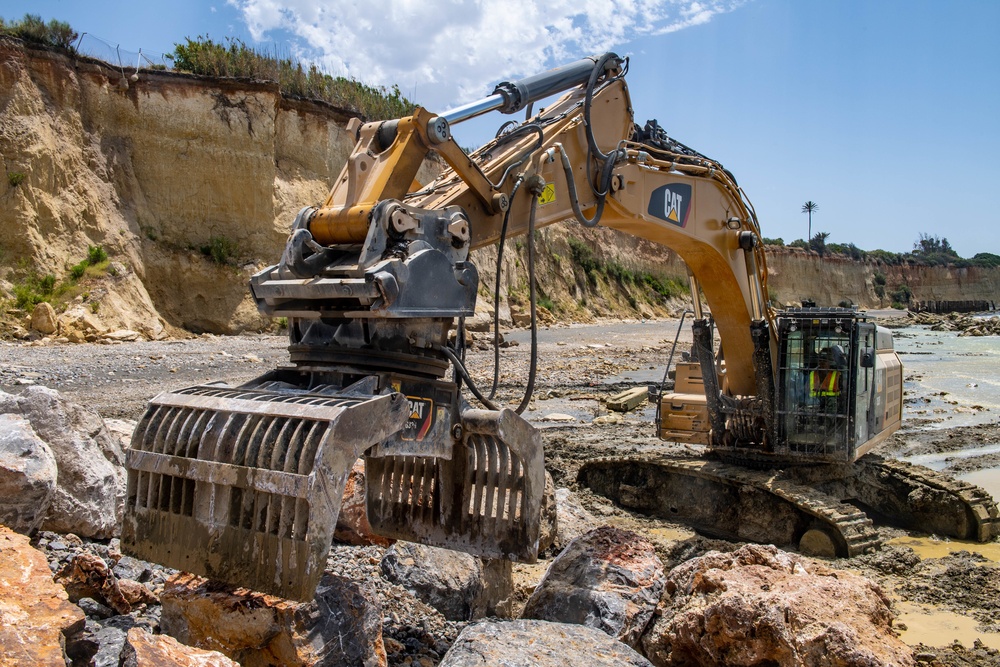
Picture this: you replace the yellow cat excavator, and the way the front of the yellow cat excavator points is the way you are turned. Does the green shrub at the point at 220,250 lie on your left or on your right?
on your right

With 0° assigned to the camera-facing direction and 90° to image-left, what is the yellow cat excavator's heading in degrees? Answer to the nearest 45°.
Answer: approximately 45°

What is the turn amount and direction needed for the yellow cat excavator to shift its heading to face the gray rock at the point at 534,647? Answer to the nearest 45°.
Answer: approximately 45° to its left

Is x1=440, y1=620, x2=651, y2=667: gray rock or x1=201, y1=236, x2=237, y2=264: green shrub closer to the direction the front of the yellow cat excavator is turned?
the gray rock

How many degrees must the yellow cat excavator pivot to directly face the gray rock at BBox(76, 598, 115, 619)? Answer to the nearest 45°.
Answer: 0° — it already faces it

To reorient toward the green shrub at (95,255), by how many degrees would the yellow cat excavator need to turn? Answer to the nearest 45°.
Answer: approximately 90° to its right

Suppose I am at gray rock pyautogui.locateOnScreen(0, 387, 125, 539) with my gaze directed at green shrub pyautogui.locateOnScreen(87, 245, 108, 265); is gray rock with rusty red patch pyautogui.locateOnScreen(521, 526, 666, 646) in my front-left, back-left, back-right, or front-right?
back-right

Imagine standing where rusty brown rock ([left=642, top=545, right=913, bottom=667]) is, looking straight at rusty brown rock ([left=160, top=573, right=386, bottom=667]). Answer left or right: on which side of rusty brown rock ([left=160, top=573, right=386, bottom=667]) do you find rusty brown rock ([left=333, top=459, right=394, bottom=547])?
right

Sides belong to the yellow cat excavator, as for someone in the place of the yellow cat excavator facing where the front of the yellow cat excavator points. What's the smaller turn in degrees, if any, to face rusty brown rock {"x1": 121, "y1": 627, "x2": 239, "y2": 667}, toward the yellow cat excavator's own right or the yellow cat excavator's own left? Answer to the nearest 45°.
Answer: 0° — it already faces it

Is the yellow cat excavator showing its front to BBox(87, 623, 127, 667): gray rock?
yes

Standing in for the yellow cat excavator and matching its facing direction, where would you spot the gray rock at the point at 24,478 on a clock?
The gray rock is roughly at 1 o'clock from the yellow cat excavator.

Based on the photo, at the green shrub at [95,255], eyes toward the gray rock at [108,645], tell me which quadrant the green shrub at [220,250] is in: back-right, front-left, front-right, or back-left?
back-left
